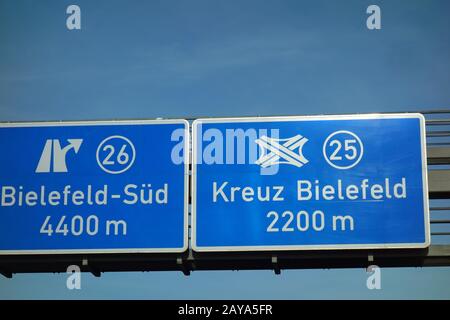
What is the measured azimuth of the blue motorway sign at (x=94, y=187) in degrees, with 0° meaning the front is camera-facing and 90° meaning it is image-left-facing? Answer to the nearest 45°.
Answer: approximately 0°

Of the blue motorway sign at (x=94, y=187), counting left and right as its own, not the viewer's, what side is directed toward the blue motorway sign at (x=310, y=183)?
left

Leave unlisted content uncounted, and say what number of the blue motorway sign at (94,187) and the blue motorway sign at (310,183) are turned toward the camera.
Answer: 2

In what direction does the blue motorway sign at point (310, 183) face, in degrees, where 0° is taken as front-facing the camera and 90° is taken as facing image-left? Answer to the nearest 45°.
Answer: approximately 0°

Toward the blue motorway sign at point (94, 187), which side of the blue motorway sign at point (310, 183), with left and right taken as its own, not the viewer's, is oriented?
right
